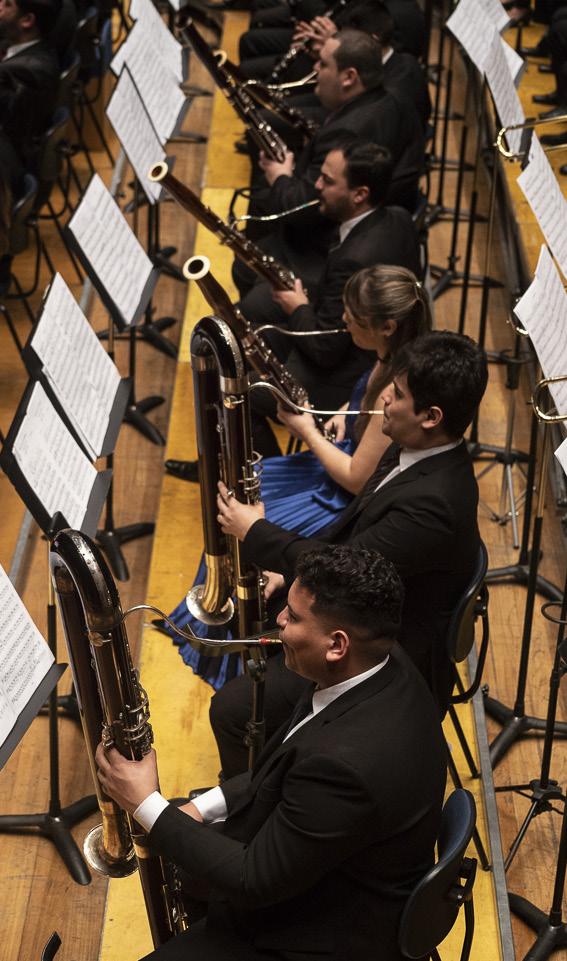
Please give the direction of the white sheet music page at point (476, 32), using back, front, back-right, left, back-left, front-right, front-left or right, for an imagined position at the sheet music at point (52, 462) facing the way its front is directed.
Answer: left

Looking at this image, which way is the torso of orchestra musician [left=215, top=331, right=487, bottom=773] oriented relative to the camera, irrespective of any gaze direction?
to the viewer's left

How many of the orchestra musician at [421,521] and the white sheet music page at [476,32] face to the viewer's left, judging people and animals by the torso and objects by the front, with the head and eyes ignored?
1

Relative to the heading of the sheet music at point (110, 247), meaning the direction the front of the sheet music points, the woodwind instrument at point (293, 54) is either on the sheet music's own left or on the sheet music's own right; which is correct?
on the sheet music's own left

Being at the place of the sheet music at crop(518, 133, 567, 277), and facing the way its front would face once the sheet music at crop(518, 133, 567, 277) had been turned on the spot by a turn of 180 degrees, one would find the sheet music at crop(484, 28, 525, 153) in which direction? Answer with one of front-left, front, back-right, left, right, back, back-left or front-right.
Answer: front-right

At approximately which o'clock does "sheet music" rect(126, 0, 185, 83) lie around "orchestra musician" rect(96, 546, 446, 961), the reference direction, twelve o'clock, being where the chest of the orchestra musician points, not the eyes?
The sheet music is roughly at 3 o'clock from the orchestra musician.

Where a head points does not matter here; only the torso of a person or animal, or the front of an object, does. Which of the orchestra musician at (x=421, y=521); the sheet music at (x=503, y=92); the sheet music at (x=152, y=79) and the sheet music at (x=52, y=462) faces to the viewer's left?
the orchestra musician

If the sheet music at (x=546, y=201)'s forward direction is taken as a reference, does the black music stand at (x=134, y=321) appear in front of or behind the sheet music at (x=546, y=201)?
behind

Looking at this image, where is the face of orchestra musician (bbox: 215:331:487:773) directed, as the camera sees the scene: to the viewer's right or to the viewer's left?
to the viewer's left

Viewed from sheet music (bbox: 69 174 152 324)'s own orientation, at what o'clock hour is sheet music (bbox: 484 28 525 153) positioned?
sheet music (bbox: 484 28 525 153) is roughly at 10 o'clock from sheet music (bbox: 69 174 152 324).

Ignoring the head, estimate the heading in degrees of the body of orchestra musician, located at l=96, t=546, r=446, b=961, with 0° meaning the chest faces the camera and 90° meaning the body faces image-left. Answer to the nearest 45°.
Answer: approximately 90°

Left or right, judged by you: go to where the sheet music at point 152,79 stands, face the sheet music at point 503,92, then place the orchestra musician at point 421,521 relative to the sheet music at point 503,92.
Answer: right

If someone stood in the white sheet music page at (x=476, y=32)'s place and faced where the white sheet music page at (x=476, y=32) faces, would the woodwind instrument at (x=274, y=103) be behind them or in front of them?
behind

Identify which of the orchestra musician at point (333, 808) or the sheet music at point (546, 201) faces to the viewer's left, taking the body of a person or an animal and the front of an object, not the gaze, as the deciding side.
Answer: the orchestra musician

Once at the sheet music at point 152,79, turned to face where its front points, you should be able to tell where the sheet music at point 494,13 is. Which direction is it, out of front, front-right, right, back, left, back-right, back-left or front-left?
front-left

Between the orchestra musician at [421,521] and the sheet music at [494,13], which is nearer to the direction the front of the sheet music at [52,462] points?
the orchestra musician

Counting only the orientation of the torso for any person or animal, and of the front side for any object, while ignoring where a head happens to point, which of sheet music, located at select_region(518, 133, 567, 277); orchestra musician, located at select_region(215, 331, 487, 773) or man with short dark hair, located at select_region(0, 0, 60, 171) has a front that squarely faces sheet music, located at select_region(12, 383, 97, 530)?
the orchestra musician

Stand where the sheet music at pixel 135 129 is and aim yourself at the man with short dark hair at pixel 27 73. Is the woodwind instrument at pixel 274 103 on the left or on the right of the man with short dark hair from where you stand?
right

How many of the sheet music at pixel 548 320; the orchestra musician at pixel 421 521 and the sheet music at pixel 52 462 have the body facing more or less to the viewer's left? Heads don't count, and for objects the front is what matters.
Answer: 1

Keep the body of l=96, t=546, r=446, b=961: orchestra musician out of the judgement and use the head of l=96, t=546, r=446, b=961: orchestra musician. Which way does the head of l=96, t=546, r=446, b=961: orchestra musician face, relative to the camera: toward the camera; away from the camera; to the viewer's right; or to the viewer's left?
to the viewer's left
